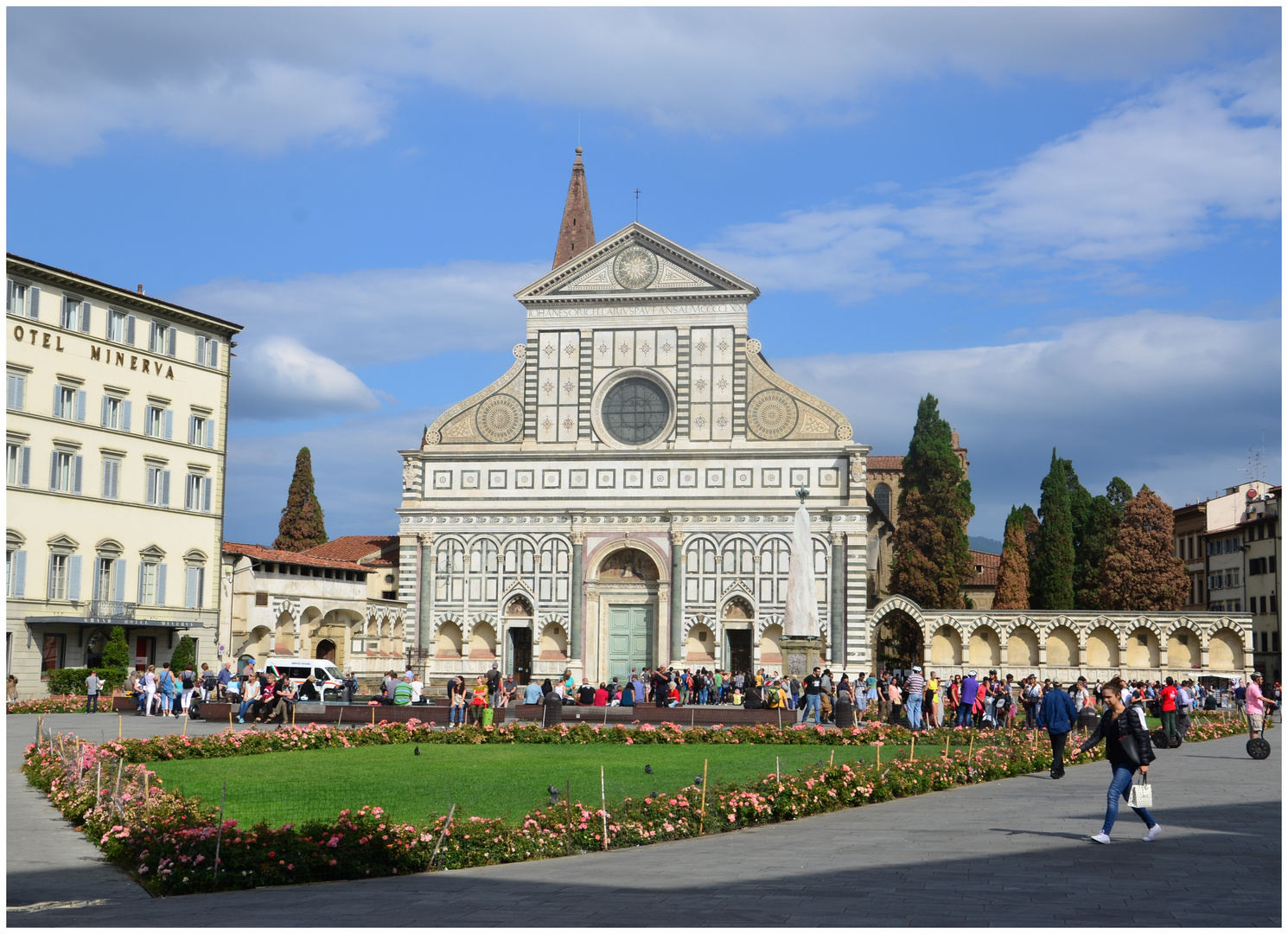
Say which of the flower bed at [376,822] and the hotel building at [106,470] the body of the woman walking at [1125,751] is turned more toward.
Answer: the flower bed

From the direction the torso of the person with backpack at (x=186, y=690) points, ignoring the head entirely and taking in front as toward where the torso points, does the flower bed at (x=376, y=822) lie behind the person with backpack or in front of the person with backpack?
behind

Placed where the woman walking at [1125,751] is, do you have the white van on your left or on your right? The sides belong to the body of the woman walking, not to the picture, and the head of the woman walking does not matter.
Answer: on your right

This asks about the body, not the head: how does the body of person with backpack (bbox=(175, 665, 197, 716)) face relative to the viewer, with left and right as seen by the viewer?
facing away from the viewer

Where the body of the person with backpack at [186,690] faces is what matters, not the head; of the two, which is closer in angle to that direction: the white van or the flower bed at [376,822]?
the white van

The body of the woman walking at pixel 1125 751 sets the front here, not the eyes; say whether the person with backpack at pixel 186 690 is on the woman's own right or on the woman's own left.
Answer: on the woman's own right

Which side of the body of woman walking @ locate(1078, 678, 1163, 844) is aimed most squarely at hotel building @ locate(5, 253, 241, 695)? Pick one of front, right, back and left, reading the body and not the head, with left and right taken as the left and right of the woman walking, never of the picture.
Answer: right

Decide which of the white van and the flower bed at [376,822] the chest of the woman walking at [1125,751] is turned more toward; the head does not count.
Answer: the flower bed

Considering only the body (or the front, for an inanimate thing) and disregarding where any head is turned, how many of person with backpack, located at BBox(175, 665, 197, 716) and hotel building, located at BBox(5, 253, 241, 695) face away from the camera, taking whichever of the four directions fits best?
1
